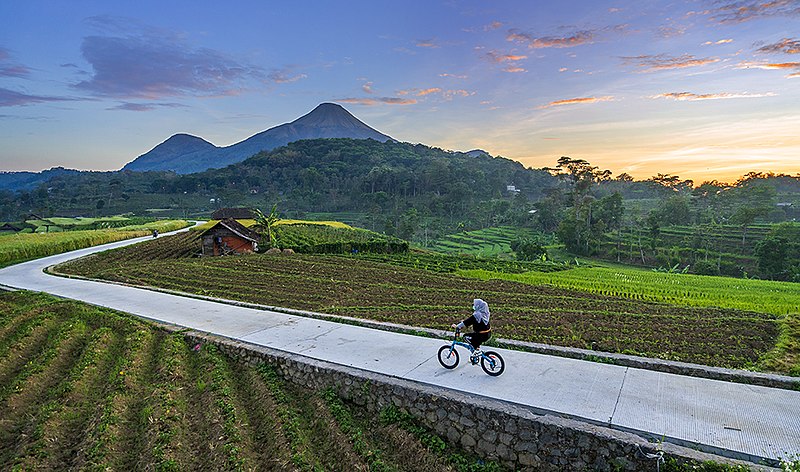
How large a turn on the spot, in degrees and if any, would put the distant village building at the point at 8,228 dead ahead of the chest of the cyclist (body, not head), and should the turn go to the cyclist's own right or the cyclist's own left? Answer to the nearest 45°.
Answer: approximately 45° to the cyclist's own right

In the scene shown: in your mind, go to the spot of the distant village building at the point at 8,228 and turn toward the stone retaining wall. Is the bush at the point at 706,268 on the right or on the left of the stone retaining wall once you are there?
left

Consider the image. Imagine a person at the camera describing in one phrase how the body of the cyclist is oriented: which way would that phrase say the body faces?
to the viewer's left

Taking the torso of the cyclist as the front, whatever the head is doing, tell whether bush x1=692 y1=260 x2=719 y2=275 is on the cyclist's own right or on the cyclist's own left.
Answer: on the cyclist's own right

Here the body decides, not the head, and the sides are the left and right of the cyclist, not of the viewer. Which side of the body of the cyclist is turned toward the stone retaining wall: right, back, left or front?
left

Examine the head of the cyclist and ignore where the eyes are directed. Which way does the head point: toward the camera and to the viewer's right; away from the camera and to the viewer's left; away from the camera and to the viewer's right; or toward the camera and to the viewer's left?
away from the camera and to the viewer's left

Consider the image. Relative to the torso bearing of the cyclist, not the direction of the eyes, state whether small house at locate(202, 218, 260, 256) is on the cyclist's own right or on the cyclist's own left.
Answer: on the cyclist's own right
